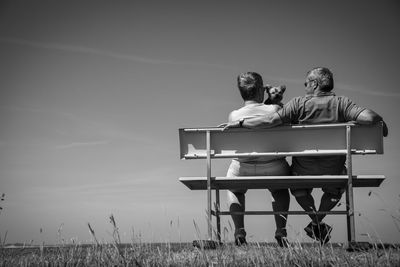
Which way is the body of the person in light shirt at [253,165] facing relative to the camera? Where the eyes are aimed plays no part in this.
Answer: away from the camera

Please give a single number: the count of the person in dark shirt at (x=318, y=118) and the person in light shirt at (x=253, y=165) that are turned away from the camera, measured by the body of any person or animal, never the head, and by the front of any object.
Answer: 2

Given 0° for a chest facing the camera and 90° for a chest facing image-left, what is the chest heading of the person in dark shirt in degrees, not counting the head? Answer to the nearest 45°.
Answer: approximately 180°

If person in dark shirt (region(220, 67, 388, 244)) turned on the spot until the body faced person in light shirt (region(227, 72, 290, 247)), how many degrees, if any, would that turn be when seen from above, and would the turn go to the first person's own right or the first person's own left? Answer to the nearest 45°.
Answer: approximately 90° to the first person's own left

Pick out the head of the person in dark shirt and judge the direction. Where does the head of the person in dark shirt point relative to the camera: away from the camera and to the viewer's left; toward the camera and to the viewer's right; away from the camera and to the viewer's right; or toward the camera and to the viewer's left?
away from the camera and to the viewer's left

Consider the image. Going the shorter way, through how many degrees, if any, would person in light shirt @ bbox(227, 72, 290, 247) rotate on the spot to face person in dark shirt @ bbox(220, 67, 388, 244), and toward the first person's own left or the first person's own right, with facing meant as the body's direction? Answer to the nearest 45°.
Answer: approximately 90° to the first person's own right

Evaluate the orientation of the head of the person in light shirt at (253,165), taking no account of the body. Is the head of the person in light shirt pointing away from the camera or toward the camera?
away from the camera

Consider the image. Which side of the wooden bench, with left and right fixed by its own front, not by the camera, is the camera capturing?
back
